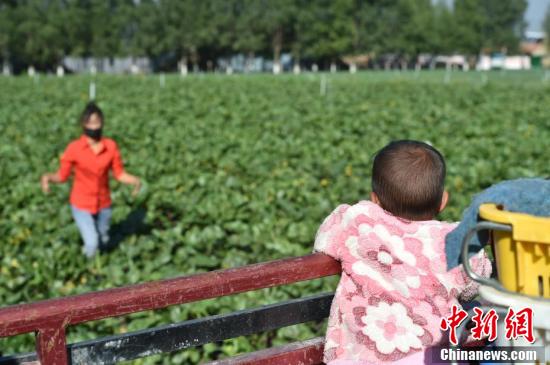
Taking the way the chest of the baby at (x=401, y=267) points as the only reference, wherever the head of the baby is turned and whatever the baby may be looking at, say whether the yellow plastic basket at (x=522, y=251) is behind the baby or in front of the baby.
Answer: behind

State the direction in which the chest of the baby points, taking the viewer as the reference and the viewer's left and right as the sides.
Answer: facing away from the viewer

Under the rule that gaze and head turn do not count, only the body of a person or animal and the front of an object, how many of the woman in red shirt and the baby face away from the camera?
1

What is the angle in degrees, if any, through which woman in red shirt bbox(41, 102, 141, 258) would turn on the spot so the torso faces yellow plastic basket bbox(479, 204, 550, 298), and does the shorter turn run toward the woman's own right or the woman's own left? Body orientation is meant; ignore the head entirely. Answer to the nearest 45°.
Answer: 0° — they already face it

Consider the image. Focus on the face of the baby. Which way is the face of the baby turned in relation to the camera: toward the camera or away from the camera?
away from the camera

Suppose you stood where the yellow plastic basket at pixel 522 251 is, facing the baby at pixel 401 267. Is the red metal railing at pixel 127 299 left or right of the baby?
left

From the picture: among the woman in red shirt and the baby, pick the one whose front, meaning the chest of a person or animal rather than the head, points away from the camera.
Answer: the baby

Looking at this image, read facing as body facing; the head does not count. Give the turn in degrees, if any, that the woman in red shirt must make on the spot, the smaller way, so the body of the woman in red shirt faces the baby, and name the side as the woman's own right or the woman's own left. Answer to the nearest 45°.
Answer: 0° — they already face them

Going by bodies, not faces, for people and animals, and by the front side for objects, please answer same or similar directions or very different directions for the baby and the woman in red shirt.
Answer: very different directions

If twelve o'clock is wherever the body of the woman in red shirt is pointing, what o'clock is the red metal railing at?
The red metal railing is roughly at 12 o'clock from the woman in red shirt.

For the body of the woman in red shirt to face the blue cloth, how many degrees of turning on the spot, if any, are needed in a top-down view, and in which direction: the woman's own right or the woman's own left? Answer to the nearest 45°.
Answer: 0° — they already face it
